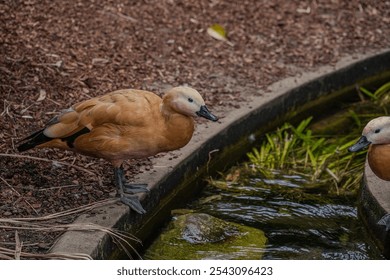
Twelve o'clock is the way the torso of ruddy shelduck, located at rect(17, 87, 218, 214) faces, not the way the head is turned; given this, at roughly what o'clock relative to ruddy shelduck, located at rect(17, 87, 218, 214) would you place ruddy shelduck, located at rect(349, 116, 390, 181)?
ruddy shelduck, located at rect(349, 116, 390, 181) is roughly at 12 o'clock from ruddy shelduck, located at rect(17, 87, 218, 214).

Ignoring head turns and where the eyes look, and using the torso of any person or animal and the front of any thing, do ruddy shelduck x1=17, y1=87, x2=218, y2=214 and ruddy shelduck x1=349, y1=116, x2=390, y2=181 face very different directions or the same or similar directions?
very different directions

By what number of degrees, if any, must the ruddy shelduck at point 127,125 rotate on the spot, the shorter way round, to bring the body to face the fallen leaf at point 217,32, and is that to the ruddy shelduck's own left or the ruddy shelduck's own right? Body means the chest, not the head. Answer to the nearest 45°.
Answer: approximately 90° to the ruddy shelduck's own left

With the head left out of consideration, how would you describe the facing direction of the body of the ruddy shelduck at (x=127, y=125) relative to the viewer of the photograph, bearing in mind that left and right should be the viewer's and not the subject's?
facing to the right of the viewer

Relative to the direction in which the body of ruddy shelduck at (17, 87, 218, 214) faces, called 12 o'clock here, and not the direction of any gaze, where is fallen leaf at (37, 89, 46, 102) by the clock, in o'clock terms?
The fallen leaf is roughly at 8 o'clock from the ruddy shelduck.

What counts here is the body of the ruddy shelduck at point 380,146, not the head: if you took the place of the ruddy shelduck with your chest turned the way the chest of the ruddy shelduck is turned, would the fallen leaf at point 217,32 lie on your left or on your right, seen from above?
on your right

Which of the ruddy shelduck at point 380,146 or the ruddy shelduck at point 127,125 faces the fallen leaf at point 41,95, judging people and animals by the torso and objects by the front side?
the ruddy shelduck at point 380,146

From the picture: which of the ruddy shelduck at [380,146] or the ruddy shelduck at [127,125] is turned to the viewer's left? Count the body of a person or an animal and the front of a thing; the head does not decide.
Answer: the ruddy shelduck at [380,146]

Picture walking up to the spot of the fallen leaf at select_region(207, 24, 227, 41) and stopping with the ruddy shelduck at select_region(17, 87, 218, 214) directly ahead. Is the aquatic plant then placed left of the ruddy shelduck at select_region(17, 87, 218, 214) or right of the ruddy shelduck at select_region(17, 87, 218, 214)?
left

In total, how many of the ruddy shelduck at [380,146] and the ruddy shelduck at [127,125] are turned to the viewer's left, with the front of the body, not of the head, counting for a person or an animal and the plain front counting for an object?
1

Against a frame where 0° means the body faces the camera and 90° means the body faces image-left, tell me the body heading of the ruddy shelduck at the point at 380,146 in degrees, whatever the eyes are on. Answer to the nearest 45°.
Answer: approximately 90°

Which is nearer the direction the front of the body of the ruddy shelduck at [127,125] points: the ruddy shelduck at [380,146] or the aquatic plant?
the ruddy shelduck

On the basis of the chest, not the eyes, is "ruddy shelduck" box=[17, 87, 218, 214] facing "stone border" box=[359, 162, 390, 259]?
yes
